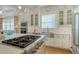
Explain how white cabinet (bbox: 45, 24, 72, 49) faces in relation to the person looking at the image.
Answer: facing the viewer and to the left of the viewer
